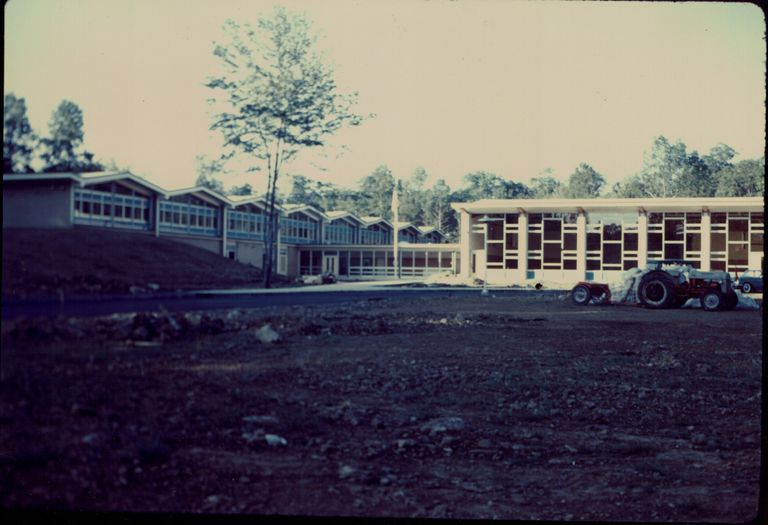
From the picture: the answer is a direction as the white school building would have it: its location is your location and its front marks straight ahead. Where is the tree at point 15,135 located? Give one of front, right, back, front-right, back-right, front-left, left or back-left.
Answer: front-right

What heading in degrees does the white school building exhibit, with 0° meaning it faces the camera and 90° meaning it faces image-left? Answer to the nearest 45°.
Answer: approximately 0°

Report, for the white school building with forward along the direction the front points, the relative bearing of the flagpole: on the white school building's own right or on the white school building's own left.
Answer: on the white school building's own right
